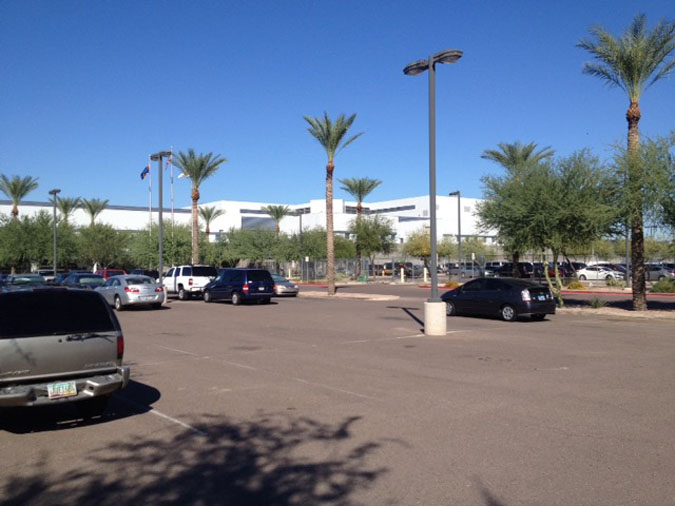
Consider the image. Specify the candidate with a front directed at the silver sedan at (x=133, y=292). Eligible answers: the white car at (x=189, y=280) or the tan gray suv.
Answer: the tan gray suv

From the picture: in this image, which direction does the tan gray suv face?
away from the camera

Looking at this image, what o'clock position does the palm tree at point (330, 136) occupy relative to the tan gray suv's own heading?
The palm tree is roughly at 1 o'clock from the tan gray suv.

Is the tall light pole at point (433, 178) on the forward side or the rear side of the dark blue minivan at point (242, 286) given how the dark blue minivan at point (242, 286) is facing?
on the rear side

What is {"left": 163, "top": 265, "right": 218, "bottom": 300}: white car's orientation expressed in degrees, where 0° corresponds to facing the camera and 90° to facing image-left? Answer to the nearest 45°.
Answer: approximately 135°

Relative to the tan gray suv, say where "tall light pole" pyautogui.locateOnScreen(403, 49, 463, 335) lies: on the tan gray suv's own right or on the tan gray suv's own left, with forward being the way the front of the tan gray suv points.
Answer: on the tan gray suv's own right

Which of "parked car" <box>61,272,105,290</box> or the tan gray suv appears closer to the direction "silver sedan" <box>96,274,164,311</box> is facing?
the parked car

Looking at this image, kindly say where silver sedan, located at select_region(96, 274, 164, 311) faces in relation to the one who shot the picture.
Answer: facing away from the viewer and to the left of the viewer

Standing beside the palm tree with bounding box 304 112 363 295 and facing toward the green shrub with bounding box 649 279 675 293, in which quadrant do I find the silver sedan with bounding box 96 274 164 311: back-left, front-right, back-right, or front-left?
back-right

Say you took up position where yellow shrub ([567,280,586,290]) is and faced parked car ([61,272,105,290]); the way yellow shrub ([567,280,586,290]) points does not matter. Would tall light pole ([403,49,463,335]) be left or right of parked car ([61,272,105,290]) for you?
left
